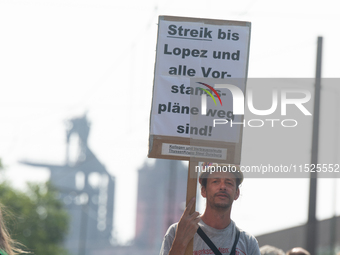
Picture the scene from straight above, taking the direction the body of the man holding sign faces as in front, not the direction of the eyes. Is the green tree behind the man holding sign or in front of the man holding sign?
behind

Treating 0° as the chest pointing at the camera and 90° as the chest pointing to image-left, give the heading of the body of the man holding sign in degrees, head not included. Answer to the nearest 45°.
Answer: approximately 0°
